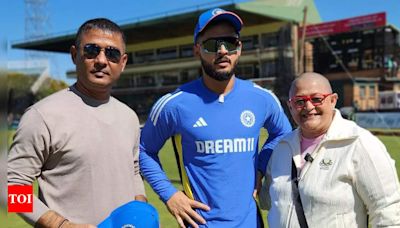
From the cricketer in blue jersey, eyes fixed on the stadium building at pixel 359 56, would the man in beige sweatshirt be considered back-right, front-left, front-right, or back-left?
back-left

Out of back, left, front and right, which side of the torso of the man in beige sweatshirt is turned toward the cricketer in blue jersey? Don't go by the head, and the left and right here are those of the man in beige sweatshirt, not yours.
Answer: left

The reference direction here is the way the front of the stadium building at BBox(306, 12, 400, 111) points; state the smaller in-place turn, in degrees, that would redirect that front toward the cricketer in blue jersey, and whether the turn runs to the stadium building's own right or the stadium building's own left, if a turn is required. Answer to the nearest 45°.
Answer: approximately 45° to the stadium building's own left

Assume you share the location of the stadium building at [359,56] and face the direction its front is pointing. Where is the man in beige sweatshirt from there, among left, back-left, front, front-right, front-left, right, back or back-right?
front-left

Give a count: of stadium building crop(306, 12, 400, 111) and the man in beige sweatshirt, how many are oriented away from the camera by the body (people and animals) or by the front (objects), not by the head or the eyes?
0

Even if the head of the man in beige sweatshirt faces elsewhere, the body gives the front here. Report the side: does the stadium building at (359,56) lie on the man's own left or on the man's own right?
on the man's own left

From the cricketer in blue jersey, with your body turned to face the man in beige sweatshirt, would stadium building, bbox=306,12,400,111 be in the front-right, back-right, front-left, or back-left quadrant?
back-right

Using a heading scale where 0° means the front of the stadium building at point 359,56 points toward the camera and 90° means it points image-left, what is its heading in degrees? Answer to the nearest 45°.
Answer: approximately 45°

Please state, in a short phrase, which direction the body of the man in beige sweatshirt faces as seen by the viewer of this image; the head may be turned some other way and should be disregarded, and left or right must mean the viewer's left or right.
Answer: facing the viewer and to the right of the viewer
